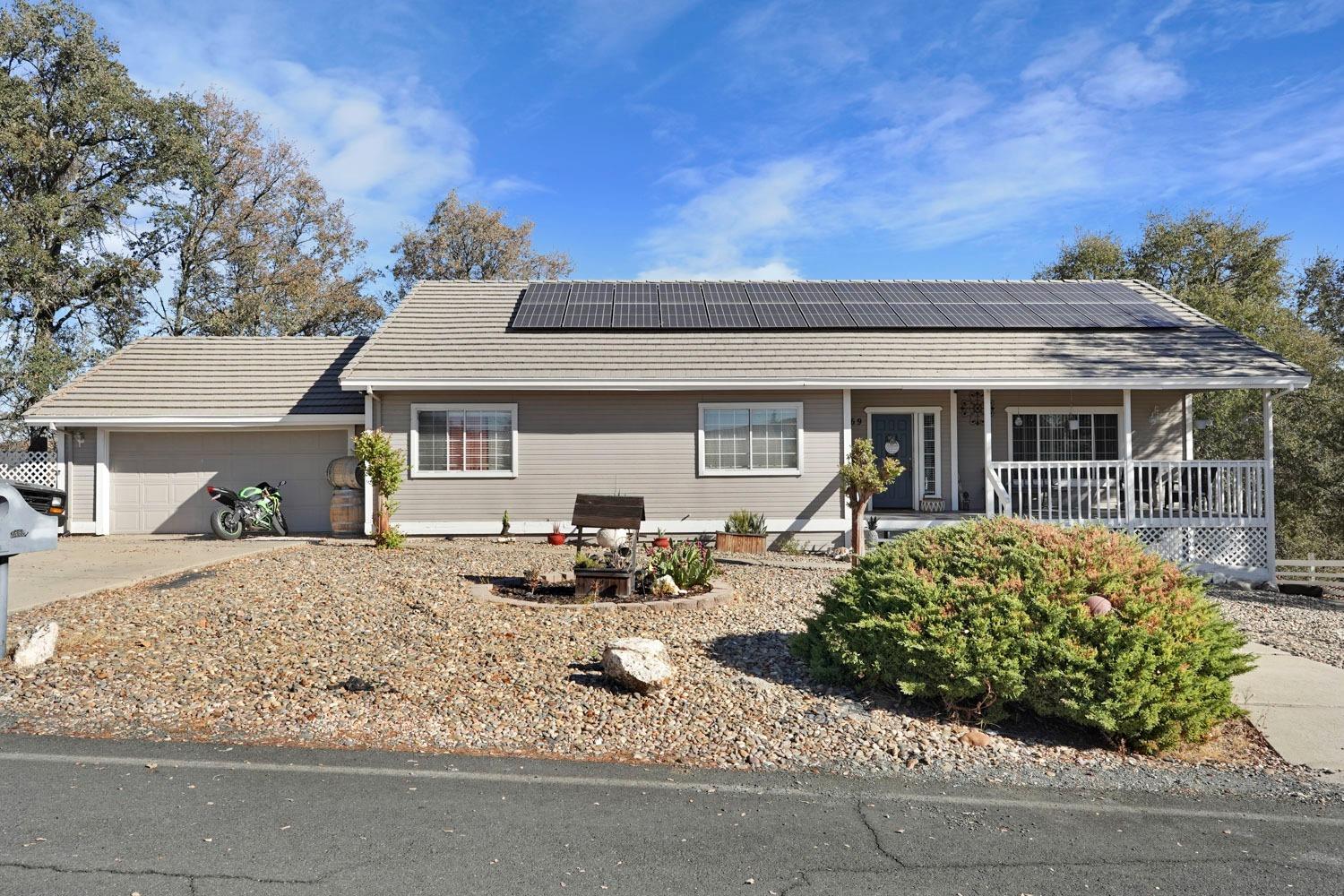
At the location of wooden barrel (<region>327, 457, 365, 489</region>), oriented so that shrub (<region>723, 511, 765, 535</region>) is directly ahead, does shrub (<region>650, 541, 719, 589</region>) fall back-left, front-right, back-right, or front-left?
front-right

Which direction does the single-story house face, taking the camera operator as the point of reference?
facing the viewer

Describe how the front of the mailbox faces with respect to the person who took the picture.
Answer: facing to the right of the viewer

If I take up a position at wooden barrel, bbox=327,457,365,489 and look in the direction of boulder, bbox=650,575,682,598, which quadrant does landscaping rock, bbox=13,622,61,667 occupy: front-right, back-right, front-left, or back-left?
front-right

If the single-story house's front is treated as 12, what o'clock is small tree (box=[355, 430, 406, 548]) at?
The small tree is roughly at 2 o'clock from the single-story house.

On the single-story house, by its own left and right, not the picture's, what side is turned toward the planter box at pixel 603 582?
front

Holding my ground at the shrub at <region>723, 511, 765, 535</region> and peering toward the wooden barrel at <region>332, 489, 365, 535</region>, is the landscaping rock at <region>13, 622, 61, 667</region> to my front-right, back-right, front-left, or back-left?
front-left

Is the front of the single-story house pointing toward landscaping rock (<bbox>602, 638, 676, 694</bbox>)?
yes

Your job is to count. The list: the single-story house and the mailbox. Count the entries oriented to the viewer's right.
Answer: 1

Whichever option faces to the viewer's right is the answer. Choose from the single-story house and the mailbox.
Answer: the mailbox

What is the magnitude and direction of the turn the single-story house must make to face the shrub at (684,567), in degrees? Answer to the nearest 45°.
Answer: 0° — it already faces it

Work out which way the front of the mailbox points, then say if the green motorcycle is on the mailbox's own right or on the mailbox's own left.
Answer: on the mailbox's own left
